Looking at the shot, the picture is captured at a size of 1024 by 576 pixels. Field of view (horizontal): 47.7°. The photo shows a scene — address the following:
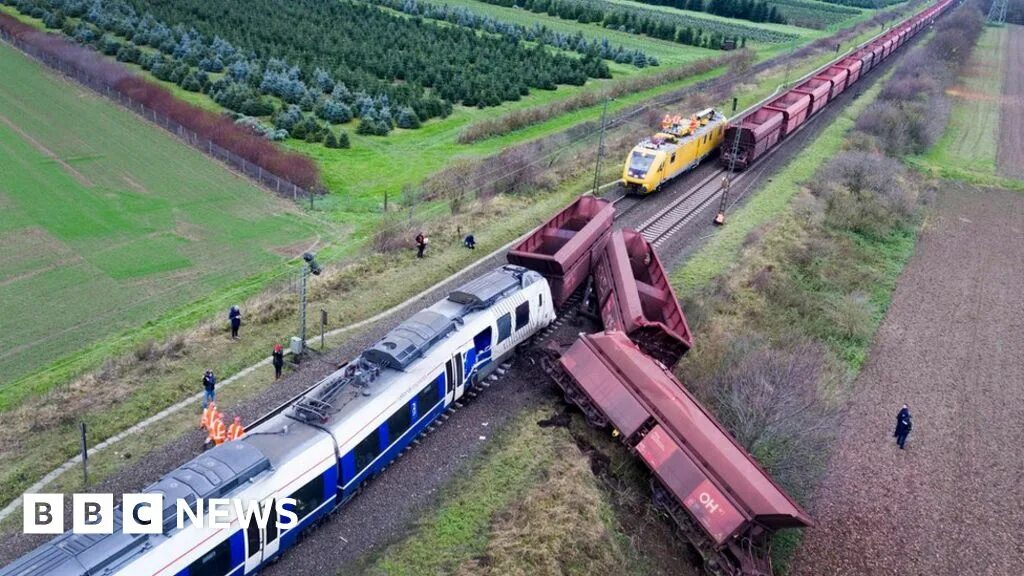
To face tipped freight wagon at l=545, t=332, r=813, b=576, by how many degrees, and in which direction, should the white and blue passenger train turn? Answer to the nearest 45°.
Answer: approximately 45° to its right

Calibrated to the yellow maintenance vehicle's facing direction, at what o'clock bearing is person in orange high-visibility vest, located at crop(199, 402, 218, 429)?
The person in orange high-visibility vest is roughly at 11 o'clock from the yellow maintenance vehicle.

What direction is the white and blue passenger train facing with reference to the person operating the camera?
facing away from the viewer and to the right of the viewer

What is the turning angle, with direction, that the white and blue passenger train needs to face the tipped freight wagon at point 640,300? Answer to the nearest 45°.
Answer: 0° — it already faces it

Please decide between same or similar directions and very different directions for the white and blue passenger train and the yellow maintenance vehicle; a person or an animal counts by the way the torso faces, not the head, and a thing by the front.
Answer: very different directions

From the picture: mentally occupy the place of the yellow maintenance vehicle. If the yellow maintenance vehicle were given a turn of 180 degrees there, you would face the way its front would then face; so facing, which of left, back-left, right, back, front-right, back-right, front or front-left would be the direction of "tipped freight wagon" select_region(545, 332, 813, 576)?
back-right

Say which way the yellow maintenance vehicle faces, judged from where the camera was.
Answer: facing the viewer and to the left of the viewer

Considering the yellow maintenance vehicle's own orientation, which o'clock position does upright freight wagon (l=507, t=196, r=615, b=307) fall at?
The upright freight wagon is roughly at 11 o'clock from the yellow maintenance vehicle.

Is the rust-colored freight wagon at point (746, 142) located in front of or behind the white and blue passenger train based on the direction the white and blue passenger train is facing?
in front

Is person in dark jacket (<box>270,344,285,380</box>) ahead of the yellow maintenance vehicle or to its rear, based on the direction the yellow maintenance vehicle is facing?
ahead

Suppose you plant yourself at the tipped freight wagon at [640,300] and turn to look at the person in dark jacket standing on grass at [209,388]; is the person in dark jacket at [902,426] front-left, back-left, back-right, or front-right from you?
back-left
